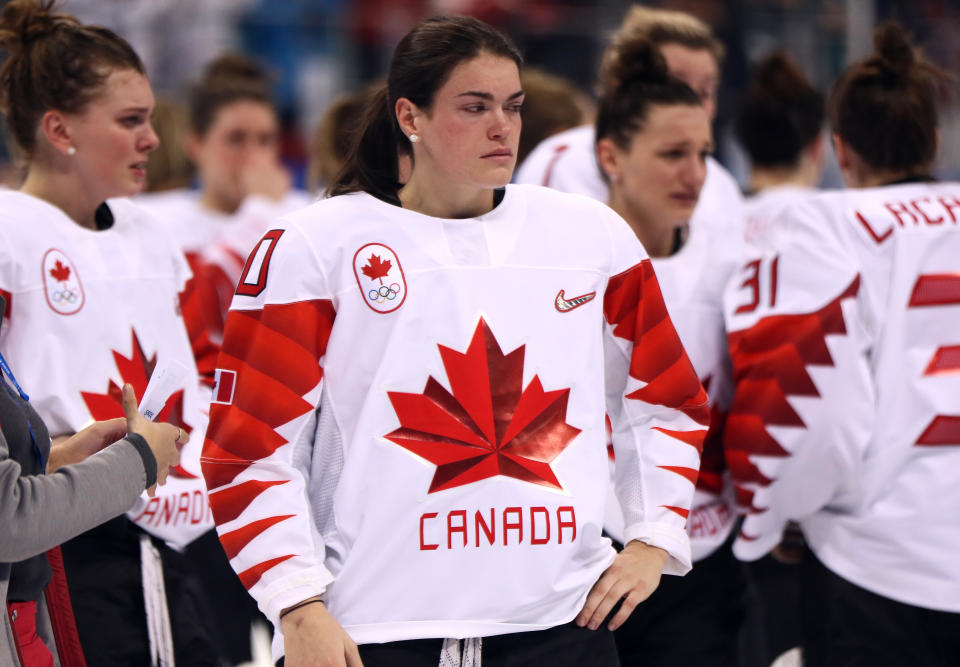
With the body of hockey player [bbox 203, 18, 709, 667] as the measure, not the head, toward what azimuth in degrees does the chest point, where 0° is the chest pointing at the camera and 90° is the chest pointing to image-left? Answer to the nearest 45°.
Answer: approximately 0°

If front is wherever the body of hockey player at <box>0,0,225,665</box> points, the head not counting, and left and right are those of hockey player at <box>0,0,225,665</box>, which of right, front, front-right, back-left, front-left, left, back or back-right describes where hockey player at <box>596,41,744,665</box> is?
front-left

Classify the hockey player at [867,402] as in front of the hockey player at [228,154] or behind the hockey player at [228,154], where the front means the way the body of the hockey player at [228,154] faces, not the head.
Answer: in front

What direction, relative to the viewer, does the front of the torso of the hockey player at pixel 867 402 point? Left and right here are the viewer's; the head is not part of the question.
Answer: facing away from the viewer and to the left of the viewer

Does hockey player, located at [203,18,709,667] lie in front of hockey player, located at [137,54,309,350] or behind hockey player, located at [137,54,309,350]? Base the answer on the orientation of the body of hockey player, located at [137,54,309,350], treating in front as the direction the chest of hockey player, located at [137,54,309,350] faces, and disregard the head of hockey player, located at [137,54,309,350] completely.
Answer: in front

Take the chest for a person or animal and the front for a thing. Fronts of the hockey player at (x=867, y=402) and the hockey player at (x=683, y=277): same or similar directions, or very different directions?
very different directions

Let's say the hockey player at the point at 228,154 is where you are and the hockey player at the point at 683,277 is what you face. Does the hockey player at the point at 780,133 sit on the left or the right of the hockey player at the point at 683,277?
left

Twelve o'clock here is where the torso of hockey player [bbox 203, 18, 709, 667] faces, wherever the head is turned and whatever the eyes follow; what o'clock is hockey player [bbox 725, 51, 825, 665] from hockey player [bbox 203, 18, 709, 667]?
hockey player [bbox 725, 51, 825, 665] is roughly at 7 o'clock from hockey player [bbox 203, 18, 709, 667].

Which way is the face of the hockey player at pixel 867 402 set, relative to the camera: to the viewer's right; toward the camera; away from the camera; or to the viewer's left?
away from the camera

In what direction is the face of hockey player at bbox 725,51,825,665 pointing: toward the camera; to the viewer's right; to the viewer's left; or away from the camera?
away from the camera

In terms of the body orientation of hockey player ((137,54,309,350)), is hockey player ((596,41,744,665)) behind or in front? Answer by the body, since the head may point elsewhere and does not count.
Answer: in front

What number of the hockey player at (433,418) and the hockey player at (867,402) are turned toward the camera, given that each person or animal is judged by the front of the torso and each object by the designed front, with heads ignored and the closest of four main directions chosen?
1
